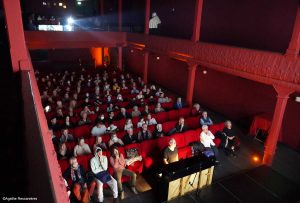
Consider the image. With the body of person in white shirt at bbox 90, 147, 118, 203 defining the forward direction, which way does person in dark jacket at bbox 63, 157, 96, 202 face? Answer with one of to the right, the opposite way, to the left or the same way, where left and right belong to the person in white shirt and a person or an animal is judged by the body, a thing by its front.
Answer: the same way

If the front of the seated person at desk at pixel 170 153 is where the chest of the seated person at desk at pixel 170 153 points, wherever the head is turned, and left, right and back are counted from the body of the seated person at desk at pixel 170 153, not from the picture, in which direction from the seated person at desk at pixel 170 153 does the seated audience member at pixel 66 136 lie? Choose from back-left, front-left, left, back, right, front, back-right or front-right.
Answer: back-right

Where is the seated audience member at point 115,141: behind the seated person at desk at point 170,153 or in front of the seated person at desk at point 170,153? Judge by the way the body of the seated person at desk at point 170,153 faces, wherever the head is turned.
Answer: behind

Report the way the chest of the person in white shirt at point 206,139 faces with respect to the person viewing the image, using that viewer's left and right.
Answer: facing the viewer and to the right of the viewer

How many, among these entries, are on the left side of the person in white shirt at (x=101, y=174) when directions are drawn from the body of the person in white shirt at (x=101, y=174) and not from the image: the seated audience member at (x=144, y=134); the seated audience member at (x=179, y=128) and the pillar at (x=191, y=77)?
3

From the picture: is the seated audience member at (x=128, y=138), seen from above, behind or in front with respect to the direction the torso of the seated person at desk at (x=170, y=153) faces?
behind

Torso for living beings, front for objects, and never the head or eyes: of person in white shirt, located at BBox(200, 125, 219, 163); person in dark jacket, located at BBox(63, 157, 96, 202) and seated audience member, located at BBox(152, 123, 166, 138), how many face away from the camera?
0

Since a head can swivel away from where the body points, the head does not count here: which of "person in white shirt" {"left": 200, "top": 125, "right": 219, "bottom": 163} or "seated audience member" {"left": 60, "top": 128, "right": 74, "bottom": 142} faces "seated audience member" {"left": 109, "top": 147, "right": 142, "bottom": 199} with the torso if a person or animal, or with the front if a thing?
"seated audience member" {"left": 60, "top": 128, "right": 74, "bottom": 142}

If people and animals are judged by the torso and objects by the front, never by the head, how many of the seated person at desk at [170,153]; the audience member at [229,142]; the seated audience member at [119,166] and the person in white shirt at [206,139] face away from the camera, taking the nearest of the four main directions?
0

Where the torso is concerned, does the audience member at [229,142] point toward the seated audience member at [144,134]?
no

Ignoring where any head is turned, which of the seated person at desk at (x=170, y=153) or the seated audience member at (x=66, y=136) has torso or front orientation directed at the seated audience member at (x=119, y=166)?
the seated audience member at (x=66, y=136)

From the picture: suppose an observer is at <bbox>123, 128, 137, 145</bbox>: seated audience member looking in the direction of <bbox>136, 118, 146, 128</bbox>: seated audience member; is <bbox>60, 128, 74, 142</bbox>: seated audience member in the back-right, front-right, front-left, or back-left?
back-left

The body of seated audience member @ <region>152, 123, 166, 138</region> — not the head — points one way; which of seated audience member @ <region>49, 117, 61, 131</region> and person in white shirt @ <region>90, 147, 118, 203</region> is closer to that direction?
the person in white shirt

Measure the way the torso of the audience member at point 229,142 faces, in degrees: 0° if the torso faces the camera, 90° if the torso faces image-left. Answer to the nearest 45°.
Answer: approximately 315°

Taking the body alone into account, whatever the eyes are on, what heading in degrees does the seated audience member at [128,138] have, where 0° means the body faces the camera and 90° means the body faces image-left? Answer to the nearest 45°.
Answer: approximately 315°

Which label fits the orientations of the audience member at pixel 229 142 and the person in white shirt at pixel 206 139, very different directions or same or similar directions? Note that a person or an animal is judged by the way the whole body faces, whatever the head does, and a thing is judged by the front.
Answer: same or similar directions

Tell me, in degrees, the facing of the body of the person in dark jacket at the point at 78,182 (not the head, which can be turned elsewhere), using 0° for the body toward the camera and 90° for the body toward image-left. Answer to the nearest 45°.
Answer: approximately 315°

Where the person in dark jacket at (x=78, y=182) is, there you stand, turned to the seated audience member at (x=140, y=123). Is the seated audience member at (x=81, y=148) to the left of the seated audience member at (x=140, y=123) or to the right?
left

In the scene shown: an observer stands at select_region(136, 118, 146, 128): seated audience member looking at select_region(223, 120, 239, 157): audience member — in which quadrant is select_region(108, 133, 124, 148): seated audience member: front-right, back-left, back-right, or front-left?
back-right

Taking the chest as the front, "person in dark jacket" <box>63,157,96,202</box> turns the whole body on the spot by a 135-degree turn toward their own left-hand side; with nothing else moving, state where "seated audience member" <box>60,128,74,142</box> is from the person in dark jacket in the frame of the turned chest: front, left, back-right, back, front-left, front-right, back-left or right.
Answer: front

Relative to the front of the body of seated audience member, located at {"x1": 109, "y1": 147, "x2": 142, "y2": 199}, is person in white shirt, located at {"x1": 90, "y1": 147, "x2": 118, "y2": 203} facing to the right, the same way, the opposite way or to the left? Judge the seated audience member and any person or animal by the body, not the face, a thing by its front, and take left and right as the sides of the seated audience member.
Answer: the same way

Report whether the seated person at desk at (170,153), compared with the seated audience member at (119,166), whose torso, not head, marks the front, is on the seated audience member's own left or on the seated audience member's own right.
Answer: on the seated audience member's own left
